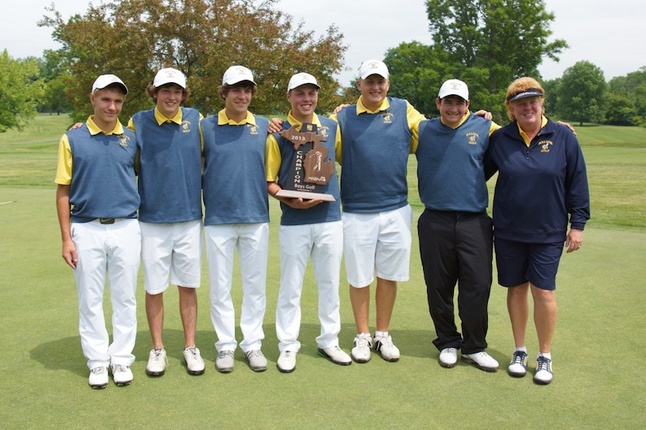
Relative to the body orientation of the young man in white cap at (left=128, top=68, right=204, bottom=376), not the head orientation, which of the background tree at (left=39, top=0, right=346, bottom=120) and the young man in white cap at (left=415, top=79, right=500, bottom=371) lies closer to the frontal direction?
the young man in white cap

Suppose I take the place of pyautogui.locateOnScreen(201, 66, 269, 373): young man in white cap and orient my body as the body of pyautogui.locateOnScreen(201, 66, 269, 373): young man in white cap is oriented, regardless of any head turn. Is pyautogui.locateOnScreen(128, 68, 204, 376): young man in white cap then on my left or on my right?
on my right

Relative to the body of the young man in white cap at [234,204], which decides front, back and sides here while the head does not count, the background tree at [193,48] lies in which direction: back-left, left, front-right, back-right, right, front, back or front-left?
back

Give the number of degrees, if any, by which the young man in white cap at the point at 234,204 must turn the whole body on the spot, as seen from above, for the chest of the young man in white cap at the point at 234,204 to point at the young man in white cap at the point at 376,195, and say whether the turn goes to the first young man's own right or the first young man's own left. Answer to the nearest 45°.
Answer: approximately 90° to the first young man's own left

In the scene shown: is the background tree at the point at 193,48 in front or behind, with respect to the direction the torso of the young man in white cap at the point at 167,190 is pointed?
behind
